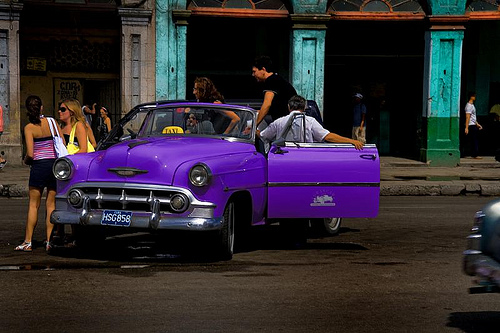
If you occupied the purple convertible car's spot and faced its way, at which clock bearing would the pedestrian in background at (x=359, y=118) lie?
The pedestrian in background is roughly at 5 o'clock from the purple convertible car.

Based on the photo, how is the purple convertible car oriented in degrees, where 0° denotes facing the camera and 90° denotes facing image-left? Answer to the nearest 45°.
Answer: approximately 45°

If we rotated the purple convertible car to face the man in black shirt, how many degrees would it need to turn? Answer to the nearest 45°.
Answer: approximately 180°

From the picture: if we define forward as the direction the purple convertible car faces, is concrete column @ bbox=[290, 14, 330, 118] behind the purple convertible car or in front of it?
behind

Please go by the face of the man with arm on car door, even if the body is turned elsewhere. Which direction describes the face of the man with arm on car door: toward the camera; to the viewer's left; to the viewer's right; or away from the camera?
away from the camera

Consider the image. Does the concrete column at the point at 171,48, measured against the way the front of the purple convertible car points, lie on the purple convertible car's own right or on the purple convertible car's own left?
on the purple convertible car's own right

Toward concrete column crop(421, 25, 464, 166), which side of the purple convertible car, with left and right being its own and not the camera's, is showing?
back

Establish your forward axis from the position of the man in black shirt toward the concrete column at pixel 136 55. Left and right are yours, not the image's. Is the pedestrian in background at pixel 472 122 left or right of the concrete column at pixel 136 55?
right

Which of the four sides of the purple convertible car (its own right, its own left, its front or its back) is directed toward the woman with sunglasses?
right

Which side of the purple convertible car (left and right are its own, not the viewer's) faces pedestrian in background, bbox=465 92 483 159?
back
